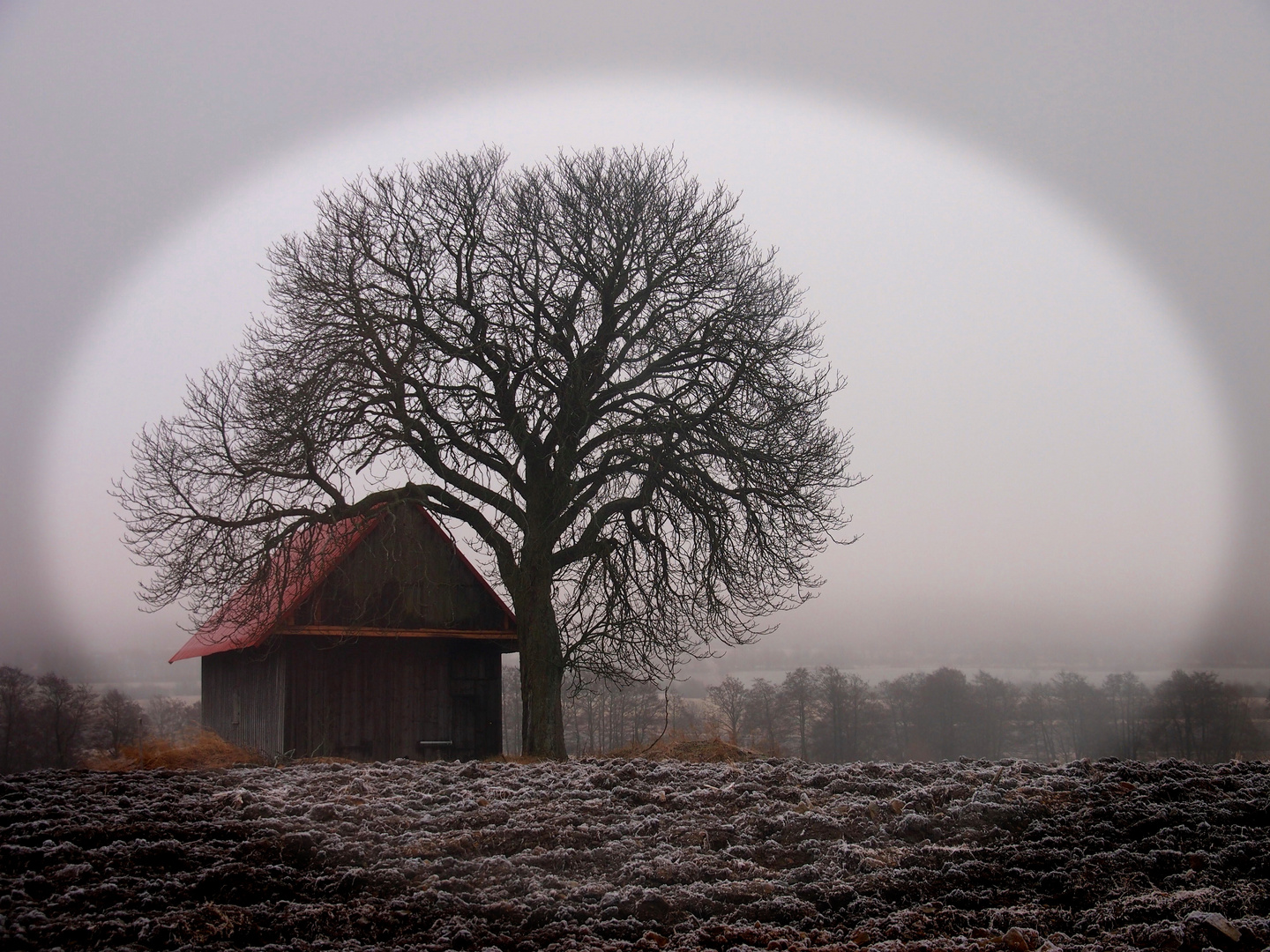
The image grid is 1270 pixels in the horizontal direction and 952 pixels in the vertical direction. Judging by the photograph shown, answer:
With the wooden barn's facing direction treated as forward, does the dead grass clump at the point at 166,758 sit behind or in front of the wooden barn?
in front

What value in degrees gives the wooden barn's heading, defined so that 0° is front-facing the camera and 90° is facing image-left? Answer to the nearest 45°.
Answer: approximately 0°

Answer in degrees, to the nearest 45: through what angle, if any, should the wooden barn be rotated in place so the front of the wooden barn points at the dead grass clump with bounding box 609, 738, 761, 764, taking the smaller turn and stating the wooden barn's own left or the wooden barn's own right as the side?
approximately 45° to the wooden barn's own left
